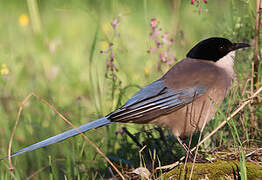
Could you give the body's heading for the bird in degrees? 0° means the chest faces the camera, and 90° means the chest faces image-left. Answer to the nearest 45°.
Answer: approximately 270°
